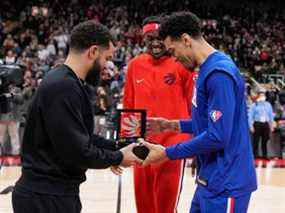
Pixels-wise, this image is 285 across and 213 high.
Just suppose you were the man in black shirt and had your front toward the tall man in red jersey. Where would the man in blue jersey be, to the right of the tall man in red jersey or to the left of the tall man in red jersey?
right

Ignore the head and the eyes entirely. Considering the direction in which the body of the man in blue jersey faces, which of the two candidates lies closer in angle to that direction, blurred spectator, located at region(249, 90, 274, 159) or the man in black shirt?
the man in black shirt

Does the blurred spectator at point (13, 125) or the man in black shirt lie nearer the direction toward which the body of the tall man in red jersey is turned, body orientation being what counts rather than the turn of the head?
the man in black shirt

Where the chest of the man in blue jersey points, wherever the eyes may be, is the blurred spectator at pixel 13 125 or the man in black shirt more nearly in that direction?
the man in black shirt

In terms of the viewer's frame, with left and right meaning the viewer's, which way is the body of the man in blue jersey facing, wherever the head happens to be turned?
facing to the left of the viewer

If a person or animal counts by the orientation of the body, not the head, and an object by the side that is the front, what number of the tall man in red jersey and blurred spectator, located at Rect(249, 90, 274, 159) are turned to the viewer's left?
0

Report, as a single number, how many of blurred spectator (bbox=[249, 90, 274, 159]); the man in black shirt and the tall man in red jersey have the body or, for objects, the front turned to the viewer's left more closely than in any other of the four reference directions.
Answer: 0

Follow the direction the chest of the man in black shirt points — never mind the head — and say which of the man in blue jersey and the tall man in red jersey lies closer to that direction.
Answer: the man in blue jersey

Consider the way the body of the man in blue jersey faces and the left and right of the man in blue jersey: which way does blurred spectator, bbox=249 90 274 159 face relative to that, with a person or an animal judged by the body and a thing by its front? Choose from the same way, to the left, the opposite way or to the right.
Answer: to the left

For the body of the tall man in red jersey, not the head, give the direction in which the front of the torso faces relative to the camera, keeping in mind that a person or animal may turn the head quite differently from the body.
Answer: toward the camera

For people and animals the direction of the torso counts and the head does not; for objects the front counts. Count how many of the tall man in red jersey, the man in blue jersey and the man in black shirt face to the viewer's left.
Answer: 1

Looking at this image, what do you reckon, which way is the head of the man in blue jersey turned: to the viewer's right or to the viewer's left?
to the viewer's left

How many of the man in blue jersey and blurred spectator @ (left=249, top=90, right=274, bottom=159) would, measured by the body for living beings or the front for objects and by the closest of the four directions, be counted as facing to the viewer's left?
1

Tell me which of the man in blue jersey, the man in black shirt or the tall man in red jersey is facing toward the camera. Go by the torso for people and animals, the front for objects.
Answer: the tall man in red jersey

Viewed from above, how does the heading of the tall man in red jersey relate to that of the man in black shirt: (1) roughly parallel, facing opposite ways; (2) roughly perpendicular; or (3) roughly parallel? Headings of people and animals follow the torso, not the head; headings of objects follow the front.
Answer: roughly perpendicular

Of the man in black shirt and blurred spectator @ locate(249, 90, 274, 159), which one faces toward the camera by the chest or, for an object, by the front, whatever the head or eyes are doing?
the blurred spectator

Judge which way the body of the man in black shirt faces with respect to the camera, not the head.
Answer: to the viewer's right
